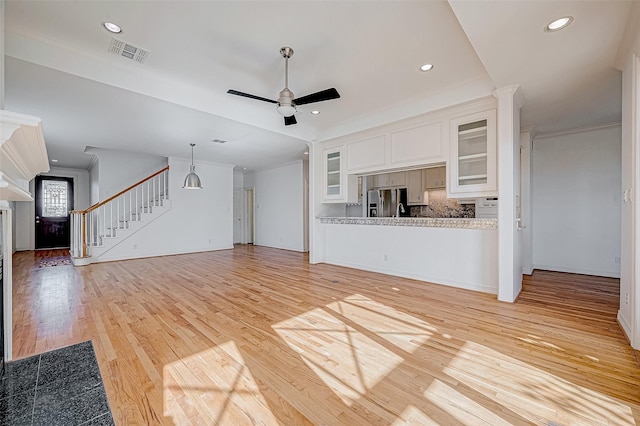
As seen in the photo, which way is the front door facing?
toward the camera

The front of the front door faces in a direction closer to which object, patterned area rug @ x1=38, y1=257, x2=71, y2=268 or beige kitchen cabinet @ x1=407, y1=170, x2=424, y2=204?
the patterned area rug

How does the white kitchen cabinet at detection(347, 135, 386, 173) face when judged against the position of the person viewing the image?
facing the viewer and to the left of the viewer

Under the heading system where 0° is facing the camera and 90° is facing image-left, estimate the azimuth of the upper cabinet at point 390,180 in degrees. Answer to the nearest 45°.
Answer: approximately 45°

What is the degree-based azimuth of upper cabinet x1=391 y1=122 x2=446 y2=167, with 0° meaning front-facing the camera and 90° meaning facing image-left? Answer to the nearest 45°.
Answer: approximately 45°

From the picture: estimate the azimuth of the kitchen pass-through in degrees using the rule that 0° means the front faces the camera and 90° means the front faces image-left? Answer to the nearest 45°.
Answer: approximately 45°

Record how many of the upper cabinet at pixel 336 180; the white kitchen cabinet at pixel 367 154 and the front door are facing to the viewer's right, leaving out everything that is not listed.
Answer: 0

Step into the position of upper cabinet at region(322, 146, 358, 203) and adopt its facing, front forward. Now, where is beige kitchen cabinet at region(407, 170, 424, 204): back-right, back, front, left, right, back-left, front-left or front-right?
back

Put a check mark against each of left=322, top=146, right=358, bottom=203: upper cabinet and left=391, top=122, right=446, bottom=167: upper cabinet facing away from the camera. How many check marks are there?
0

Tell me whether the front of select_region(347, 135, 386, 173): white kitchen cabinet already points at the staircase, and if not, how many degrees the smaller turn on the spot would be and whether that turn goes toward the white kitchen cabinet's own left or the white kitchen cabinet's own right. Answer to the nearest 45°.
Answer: approximately 45° to the white kitchen cabinet's own right

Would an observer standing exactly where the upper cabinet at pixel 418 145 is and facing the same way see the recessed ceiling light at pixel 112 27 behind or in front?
in front

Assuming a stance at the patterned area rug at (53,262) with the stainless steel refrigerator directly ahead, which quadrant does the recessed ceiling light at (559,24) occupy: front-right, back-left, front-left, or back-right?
front-right

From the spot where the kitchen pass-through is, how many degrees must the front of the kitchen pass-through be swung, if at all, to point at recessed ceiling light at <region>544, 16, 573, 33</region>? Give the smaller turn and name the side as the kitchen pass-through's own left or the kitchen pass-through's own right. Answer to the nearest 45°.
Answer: approximately 90° to the kitchen pass-through's own left

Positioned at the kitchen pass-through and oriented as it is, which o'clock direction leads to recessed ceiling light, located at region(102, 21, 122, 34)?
The recessed ceiling light is roughly at 12 o'clock from the kitchen pass-through.
